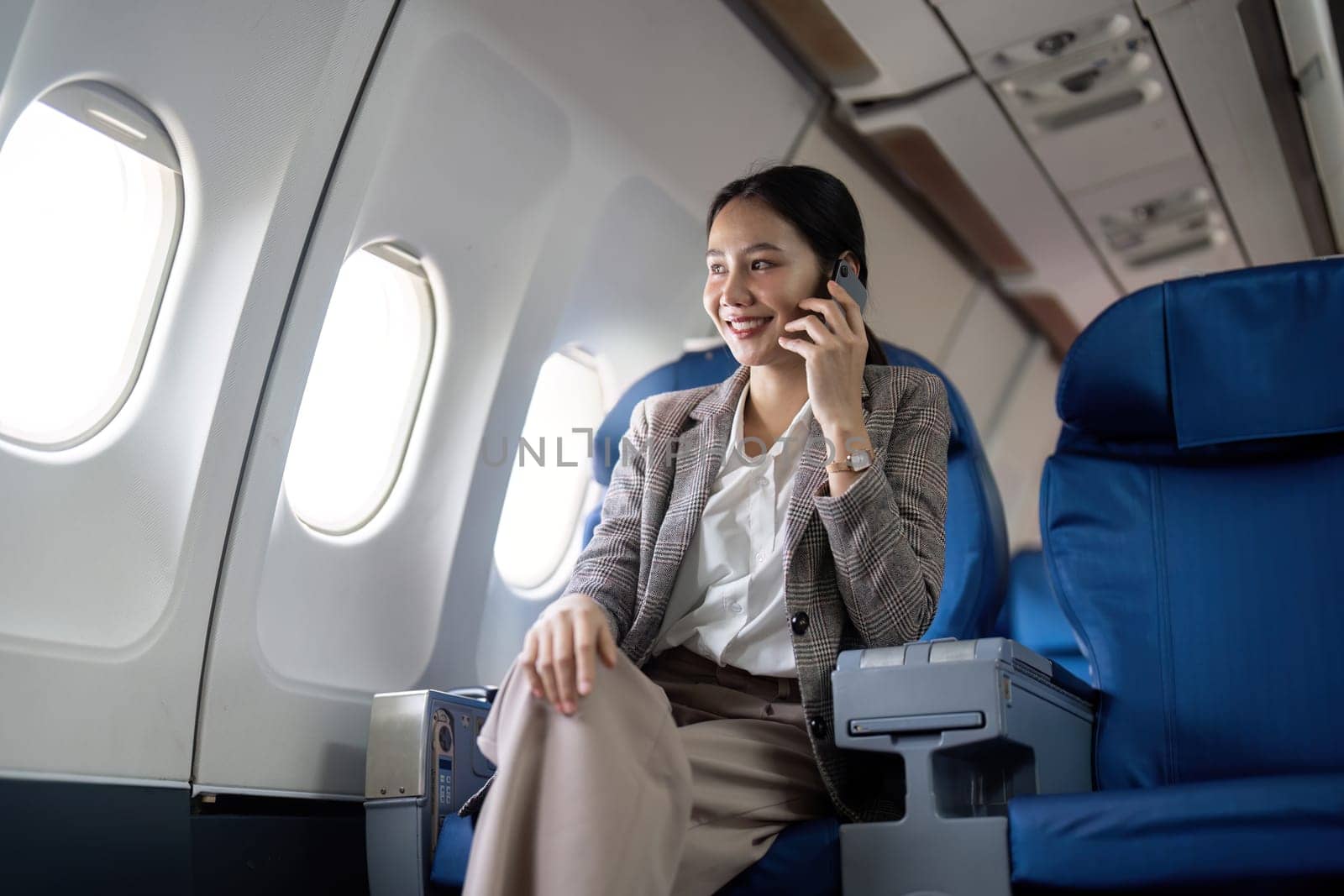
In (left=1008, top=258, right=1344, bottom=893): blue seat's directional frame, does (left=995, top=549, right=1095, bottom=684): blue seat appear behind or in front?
behind

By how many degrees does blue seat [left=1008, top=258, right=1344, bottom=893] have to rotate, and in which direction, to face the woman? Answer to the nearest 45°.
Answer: approximately 45° to its right

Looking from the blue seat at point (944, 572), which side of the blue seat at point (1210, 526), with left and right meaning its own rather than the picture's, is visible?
right

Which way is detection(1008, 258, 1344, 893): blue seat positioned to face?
toward the camera

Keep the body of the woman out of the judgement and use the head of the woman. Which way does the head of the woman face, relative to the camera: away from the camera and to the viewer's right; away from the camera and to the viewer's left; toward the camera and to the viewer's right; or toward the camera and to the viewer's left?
toward the camera and to the viewer's left

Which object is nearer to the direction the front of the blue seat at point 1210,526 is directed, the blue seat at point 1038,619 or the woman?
the woman
